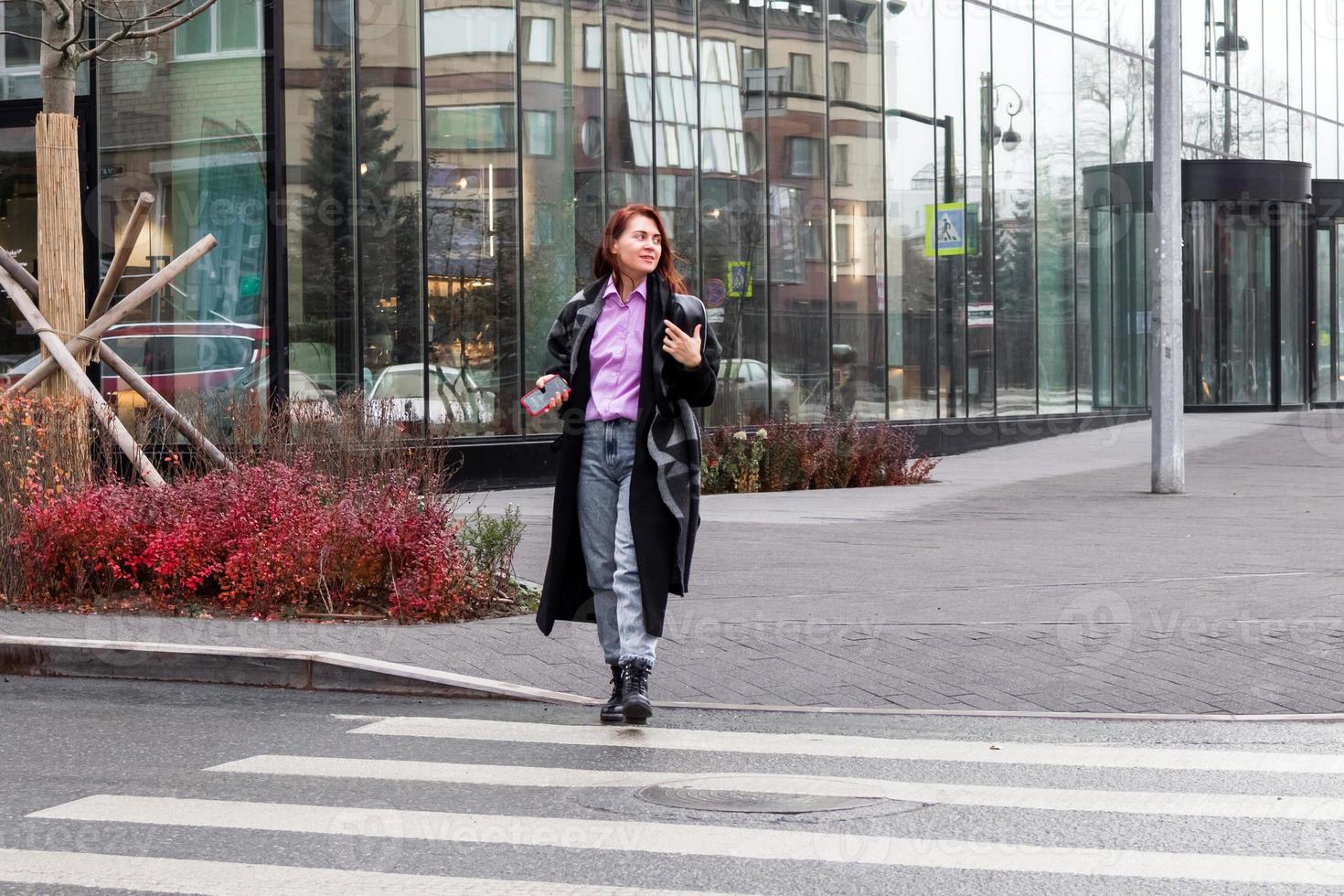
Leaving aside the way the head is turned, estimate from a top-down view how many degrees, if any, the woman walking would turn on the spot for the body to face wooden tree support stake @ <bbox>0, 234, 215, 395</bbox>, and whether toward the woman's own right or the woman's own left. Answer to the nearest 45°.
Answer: approximately 135° to the woman's own right

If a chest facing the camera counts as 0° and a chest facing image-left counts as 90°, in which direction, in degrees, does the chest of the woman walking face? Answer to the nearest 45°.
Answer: approximately 0°

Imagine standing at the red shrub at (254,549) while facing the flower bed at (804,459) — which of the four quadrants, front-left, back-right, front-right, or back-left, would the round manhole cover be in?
back-right

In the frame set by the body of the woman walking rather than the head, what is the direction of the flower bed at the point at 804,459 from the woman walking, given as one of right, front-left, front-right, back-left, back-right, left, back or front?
back

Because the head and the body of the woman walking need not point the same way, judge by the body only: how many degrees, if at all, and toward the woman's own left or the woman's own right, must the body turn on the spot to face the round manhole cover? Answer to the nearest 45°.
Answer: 0° — they already face it

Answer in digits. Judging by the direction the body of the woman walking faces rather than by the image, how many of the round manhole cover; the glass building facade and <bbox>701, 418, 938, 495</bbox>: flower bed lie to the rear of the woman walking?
2

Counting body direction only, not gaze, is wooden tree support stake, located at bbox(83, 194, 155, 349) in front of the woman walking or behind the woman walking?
behind

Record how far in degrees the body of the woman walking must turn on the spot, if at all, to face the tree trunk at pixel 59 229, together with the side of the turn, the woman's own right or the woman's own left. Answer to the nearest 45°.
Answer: approximately 135° to the woman's own right

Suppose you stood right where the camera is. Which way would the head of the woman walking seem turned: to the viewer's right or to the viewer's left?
to the viewer's right

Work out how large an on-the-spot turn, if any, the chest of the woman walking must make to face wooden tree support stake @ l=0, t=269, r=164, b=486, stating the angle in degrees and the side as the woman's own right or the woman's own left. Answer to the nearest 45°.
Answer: approximately 135° to the woman's own right
